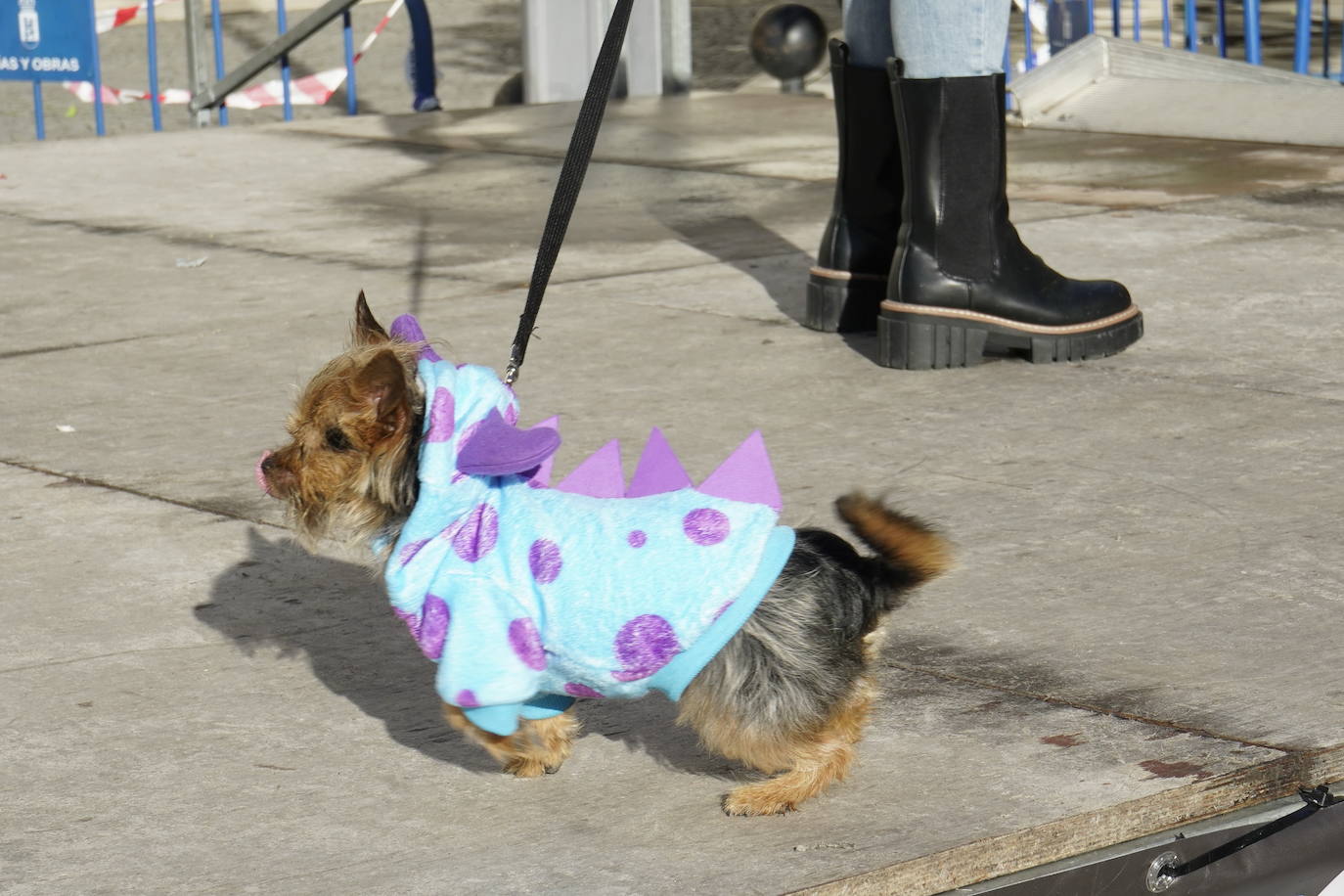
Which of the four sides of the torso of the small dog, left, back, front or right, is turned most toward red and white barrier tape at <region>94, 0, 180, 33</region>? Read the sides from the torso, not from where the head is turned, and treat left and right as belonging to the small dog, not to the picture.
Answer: right

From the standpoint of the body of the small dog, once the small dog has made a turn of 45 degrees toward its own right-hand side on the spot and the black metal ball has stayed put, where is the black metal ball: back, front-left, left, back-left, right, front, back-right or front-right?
front-right

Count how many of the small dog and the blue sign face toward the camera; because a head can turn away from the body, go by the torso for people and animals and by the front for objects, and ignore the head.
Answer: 1

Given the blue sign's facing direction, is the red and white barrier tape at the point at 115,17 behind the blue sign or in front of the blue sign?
behind

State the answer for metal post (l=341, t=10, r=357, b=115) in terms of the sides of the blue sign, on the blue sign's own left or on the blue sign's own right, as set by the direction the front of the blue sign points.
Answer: on the blue sign's own left

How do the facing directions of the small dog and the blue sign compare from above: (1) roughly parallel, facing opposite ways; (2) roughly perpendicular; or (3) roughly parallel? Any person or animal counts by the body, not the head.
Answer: roughly perpendicular

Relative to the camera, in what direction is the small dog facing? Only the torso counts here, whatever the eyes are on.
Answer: to the viewer's left

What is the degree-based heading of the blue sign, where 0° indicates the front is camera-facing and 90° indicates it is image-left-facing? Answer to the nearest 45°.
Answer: approximately 0°

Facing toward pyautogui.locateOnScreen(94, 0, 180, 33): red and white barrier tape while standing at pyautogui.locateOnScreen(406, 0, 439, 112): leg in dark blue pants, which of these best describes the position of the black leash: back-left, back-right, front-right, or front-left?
back-left

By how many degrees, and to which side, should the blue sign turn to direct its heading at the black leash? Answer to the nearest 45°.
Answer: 0° — it already faces it

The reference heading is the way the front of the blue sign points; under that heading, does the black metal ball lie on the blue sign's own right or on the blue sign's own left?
on the blue sign's own left
